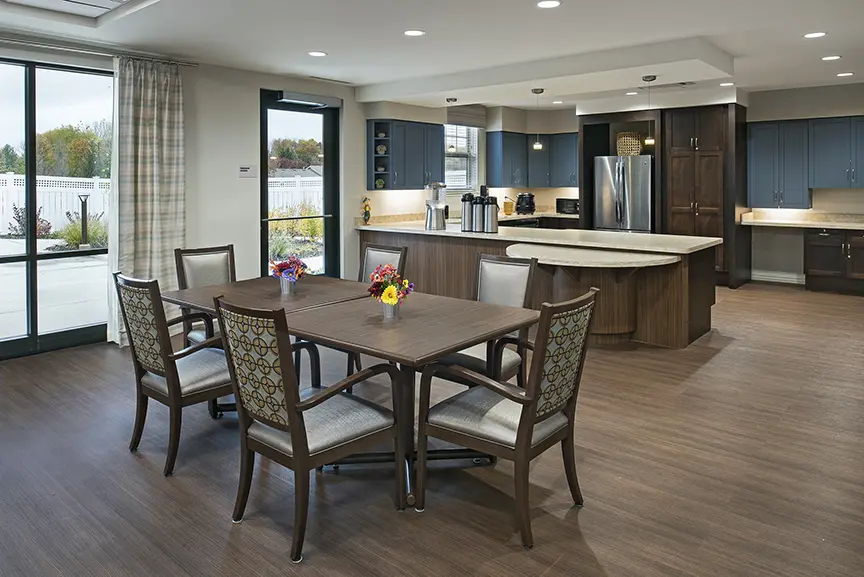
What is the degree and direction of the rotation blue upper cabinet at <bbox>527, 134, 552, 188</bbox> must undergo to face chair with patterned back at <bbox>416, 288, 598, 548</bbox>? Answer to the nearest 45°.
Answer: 0° — it already faces it

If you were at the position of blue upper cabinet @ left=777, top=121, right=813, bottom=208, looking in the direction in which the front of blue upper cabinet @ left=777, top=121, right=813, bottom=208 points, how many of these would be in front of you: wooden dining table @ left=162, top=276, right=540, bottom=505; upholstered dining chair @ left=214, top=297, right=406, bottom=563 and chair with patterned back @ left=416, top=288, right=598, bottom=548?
3
